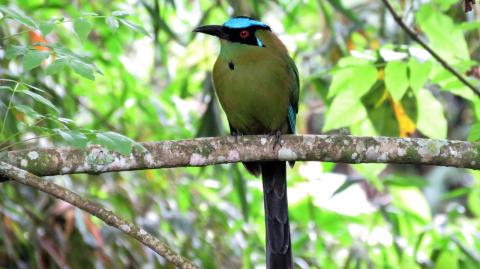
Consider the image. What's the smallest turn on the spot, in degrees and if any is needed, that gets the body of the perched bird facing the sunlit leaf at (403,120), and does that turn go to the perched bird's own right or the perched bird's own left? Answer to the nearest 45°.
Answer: approximately 135° to the perched bird's own left

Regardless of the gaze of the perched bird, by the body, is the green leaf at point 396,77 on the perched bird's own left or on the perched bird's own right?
on the perched bird's own left

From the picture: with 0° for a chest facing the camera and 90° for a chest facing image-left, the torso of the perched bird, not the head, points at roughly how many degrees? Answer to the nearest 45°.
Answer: approximately 45°
